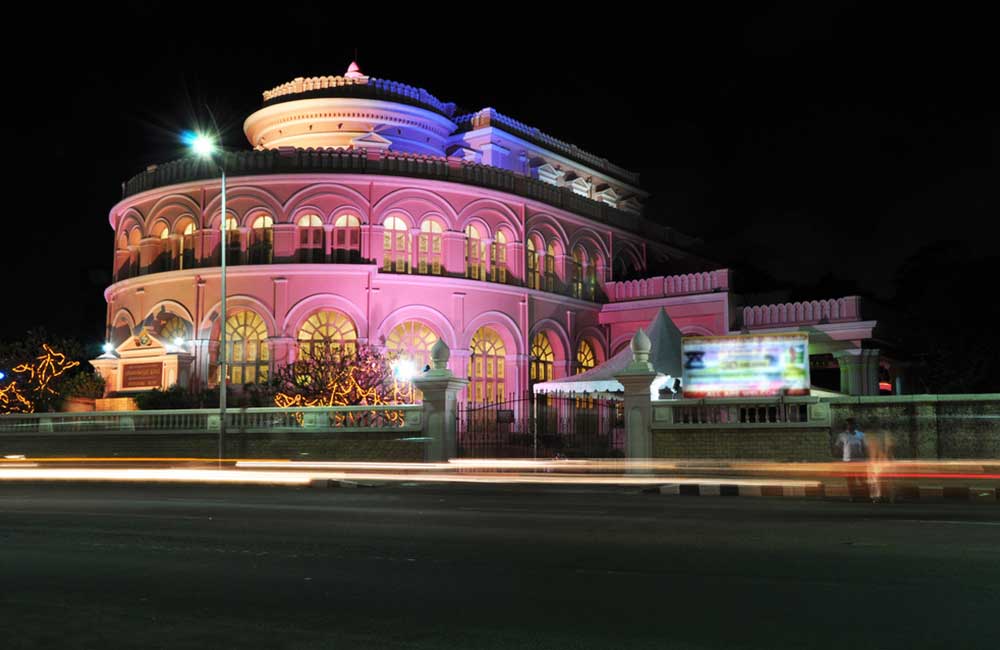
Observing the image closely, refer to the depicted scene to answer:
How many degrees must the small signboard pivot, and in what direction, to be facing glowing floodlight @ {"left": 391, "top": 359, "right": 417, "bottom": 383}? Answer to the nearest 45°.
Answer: approximately 90° to its left

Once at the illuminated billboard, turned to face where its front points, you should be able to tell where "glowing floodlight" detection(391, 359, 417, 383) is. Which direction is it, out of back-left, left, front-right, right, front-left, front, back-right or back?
back-right

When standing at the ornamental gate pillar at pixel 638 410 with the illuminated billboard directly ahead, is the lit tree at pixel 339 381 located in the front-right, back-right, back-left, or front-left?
back-left

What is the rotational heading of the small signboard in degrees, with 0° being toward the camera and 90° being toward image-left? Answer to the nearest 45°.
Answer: approximately 0°

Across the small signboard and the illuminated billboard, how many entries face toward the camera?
2

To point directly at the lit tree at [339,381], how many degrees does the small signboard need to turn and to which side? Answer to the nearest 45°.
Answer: approximately 45° to its left

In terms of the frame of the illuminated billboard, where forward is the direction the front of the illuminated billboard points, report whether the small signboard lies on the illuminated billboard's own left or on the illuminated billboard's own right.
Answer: on the illuminated billboard's own right

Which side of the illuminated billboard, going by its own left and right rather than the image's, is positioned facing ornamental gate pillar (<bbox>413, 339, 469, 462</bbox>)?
right
